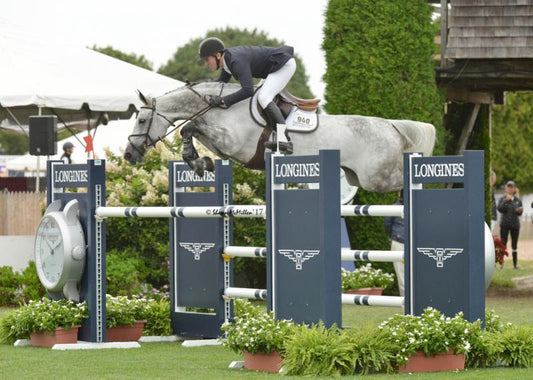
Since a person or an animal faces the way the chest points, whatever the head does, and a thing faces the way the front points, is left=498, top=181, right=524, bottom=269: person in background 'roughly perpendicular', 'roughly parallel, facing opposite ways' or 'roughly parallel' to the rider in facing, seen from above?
roughly perpendicular

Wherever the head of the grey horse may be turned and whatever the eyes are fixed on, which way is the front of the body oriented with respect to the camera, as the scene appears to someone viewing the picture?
to the viewer's left

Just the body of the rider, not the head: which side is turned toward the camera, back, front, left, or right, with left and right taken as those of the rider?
left

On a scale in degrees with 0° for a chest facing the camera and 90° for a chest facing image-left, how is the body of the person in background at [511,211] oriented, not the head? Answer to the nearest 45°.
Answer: approximately 0°

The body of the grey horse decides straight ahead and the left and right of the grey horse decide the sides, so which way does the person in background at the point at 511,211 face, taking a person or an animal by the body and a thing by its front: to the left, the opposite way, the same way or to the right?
to the left

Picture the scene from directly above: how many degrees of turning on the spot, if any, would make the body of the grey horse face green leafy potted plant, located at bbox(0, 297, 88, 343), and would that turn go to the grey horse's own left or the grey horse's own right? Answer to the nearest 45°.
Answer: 0° — it already faces it

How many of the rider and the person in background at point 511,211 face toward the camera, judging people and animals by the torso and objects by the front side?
1
